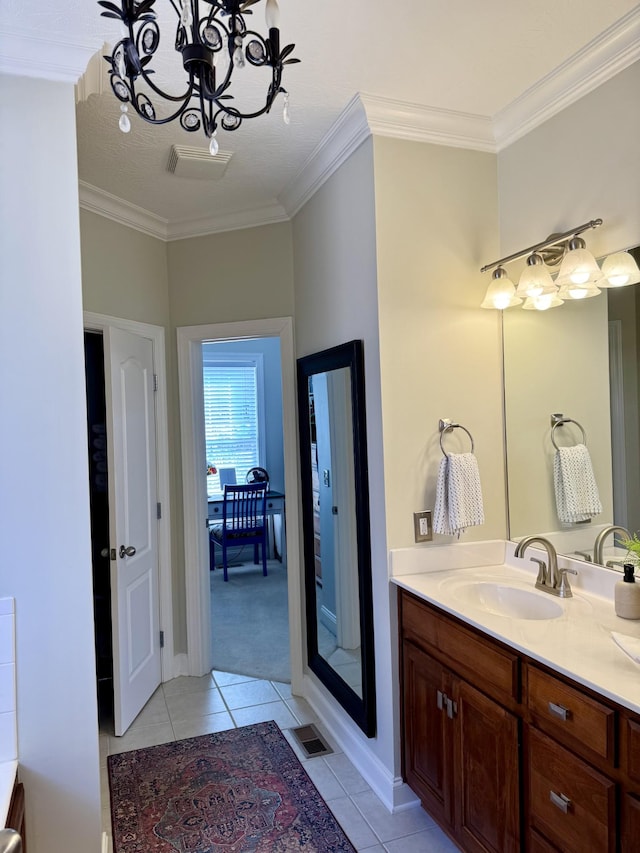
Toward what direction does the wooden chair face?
away from the camera

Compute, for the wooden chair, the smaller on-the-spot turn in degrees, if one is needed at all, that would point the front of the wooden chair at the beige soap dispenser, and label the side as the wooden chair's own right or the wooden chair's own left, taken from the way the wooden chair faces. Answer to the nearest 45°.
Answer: approximately 180°

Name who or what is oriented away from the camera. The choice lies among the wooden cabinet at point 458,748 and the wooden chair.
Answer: the wooden chair

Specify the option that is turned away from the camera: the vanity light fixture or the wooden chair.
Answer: the wooden chair

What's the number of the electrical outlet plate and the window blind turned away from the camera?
0

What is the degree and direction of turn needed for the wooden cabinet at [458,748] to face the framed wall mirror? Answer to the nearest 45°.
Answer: approximately 90° to its right

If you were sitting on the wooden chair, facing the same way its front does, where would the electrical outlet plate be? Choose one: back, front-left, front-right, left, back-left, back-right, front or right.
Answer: back

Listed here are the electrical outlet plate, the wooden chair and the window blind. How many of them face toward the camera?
2

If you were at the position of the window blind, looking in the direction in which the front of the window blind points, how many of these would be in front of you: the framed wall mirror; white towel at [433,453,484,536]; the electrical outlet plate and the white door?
4
